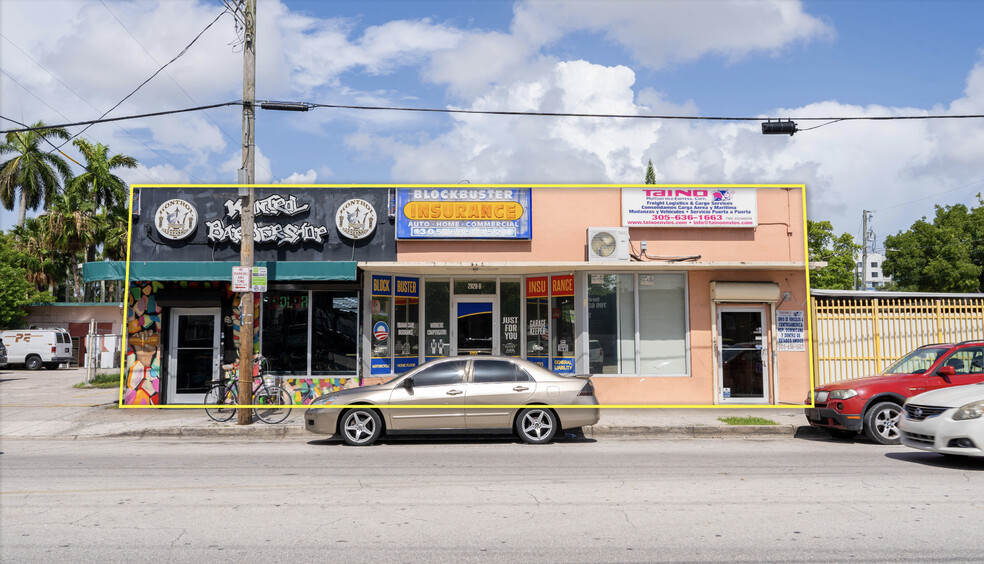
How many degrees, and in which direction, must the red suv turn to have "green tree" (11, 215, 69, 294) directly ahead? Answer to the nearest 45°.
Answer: approximately 45° to its right

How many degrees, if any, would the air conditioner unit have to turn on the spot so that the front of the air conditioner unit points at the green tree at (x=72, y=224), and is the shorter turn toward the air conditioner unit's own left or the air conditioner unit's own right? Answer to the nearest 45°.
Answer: approximately 135° to the air conditioner unit's own right

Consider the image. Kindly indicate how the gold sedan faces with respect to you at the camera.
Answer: facing to the left of the viewer

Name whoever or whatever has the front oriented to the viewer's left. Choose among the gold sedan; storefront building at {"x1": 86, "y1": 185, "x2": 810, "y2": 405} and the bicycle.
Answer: the gold sedan

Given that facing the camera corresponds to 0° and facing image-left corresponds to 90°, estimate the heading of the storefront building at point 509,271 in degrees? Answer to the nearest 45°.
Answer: approximately 0°

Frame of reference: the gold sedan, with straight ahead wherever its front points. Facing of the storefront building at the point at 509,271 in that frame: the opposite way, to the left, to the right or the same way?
to the left

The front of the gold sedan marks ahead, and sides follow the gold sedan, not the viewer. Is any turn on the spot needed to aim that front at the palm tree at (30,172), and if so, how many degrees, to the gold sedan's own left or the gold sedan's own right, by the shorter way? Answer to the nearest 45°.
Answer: approximately 45° to the gold sedan's own right

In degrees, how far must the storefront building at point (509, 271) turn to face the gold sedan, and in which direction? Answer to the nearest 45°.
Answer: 0° — it already faces it

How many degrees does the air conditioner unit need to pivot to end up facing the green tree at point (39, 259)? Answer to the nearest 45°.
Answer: approximately 135° to its right

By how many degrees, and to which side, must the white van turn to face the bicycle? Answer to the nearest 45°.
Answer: approximately 135° to its left

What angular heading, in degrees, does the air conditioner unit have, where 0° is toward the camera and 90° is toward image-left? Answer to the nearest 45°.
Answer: approximately 0°
